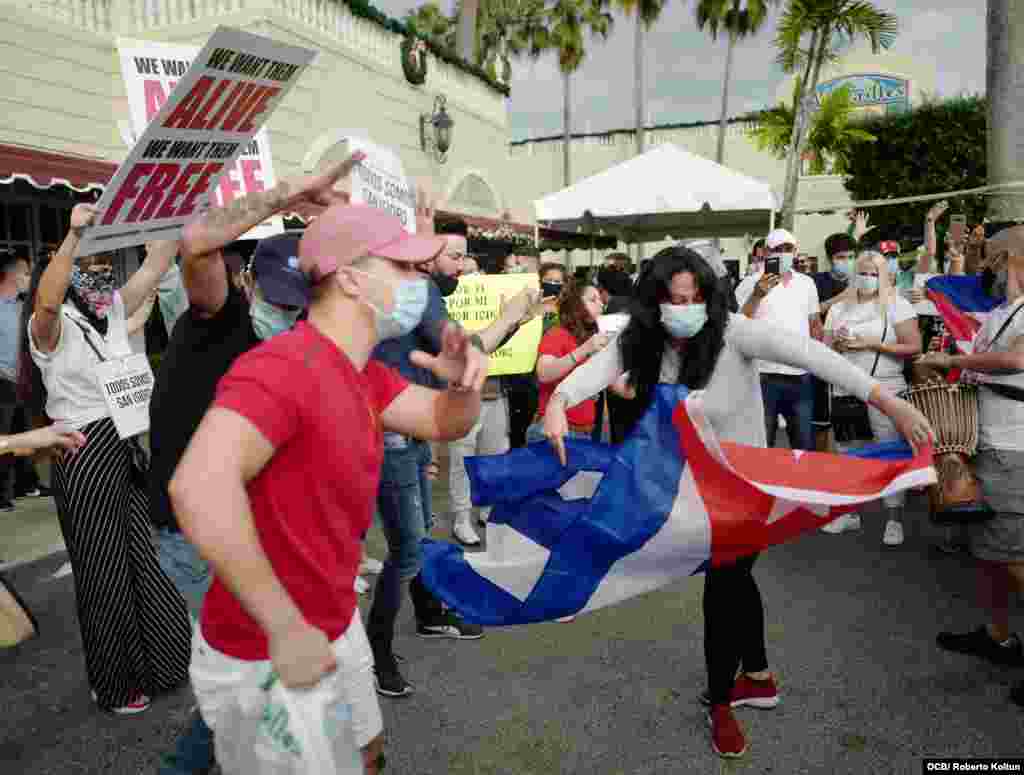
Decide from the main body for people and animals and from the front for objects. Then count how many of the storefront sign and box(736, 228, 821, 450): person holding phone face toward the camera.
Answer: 2

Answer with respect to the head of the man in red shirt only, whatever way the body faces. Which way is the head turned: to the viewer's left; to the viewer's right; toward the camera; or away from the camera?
to the viewer's right

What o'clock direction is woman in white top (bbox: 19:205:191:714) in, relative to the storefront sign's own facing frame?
The woman in white top is roughly at 12 o'clock from the storefront sign.

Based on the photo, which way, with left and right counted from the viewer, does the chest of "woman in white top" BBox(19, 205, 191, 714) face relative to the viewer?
facing the viewer and to the right of the viewer

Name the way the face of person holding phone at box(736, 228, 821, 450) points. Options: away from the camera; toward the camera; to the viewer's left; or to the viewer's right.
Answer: toward the camera

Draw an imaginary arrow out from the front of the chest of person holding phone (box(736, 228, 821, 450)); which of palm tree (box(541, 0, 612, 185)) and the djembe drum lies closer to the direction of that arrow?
the djembe drum

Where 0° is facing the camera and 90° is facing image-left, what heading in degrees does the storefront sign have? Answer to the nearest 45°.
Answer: approximately 0°

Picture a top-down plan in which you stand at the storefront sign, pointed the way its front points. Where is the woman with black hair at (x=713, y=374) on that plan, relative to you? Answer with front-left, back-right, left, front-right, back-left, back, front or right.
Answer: front

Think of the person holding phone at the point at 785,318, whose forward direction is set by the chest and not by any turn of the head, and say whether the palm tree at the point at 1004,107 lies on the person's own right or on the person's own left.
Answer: on the person's own left

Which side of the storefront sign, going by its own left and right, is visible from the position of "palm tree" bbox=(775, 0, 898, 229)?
front

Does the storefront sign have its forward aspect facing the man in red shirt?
yes

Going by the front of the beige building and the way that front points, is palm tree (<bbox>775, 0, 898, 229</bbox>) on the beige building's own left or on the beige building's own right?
on the beige building's own left

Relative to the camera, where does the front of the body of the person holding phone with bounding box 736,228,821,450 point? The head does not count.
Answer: toward the camera

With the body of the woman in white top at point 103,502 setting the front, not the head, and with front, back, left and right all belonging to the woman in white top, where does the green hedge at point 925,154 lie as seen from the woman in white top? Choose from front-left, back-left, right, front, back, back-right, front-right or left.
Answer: left

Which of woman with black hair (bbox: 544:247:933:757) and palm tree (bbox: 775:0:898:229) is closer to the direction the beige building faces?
the woman with black hair
